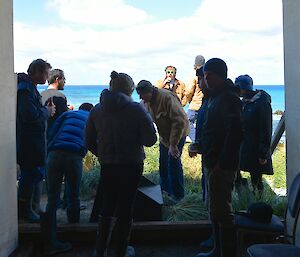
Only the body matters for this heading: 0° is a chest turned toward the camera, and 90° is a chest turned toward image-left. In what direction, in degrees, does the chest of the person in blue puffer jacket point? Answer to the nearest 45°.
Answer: approximately 225°

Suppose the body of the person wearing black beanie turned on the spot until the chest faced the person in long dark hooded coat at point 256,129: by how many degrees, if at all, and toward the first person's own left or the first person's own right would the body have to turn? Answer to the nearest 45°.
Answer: approximately 90° to the first person's own right

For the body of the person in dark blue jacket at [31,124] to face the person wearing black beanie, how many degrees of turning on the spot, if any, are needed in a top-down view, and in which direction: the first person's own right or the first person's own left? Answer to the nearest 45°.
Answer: approximately 45° to the first person's own right

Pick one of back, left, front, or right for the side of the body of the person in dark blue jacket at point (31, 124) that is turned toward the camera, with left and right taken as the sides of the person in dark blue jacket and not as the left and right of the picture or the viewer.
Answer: right
